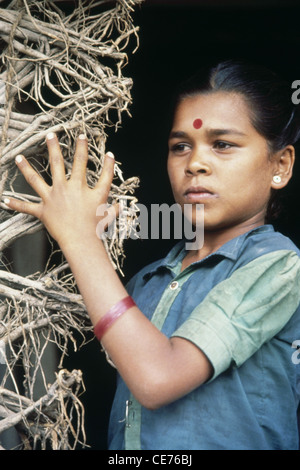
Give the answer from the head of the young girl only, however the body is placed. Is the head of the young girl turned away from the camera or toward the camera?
toward the camera
